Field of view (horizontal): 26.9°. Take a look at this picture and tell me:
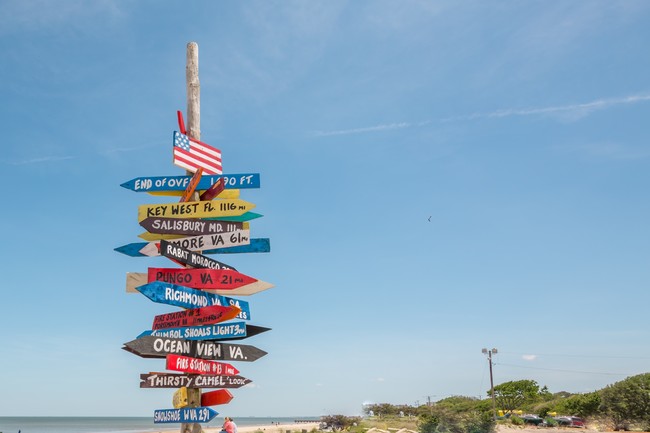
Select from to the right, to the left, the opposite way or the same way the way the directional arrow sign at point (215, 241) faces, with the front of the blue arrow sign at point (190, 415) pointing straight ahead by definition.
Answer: the same way

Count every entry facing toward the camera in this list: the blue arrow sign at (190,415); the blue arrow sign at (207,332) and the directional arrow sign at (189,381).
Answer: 3

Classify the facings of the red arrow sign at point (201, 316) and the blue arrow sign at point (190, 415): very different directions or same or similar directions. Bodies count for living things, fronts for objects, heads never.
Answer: same or similar directions

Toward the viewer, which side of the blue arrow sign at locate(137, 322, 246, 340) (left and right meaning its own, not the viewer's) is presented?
front

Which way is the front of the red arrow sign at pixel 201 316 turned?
toward the camera

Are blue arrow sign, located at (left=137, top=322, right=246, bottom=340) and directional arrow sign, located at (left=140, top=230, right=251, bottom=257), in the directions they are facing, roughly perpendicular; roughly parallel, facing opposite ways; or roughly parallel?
roughly parallel

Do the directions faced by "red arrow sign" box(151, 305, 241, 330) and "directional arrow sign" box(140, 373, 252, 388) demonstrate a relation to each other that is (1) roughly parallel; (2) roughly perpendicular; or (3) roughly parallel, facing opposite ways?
roughly parallel
